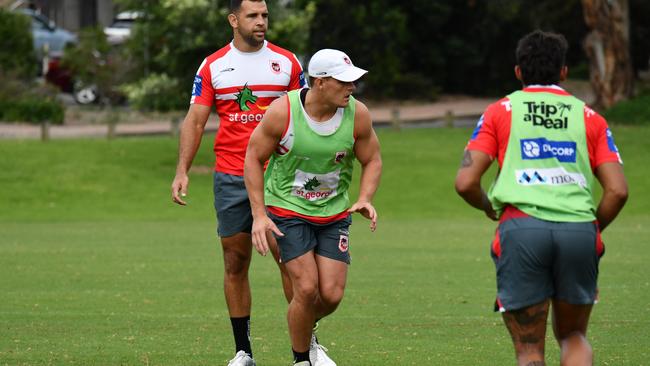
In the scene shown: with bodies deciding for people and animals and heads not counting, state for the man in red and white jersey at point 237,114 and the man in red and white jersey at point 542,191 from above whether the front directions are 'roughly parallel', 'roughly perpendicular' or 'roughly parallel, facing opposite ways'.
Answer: roughly parallel, facing opposite ways

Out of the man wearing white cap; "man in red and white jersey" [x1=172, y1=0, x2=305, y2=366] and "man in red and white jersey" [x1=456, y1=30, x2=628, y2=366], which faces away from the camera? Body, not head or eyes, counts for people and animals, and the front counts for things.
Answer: "man in red and white jersey" [x1=456, y1=30, x2=628, y2=366]

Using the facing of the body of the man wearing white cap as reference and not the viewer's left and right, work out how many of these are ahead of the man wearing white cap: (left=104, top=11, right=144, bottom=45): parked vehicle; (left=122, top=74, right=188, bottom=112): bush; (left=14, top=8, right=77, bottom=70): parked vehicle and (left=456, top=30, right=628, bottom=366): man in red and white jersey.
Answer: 1

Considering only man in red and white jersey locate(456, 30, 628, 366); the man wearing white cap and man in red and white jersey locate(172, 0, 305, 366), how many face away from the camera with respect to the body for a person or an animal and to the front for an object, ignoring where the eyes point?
1

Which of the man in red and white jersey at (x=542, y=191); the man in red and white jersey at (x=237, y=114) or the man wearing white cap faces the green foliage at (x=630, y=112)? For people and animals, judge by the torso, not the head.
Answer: the man in red and white jersey at (x=542, y=191)

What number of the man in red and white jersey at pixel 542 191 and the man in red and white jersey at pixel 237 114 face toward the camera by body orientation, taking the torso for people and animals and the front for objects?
1

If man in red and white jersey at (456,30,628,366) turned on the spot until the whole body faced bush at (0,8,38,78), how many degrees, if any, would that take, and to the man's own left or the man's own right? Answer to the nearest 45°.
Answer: approximately 45° to the man's own left

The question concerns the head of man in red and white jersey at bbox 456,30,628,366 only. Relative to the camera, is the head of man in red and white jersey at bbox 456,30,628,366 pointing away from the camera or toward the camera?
away from the camera

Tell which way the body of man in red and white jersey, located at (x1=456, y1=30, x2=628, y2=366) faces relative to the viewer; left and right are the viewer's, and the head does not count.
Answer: facing away from the viewer

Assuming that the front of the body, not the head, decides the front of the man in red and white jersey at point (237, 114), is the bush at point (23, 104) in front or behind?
behind

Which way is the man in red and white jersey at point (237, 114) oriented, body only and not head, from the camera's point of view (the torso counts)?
toward the camera

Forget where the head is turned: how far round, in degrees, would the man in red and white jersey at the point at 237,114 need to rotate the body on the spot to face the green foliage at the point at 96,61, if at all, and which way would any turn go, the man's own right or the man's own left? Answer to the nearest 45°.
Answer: approximately 180°

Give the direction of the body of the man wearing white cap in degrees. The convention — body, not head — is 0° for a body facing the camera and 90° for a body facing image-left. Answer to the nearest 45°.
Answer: approximately 315°

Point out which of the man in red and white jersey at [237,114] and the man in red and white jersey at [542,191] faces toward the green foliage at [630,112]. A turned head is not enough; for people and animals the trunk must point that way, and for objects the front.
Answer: the man in red and white jersey at [542,191]
